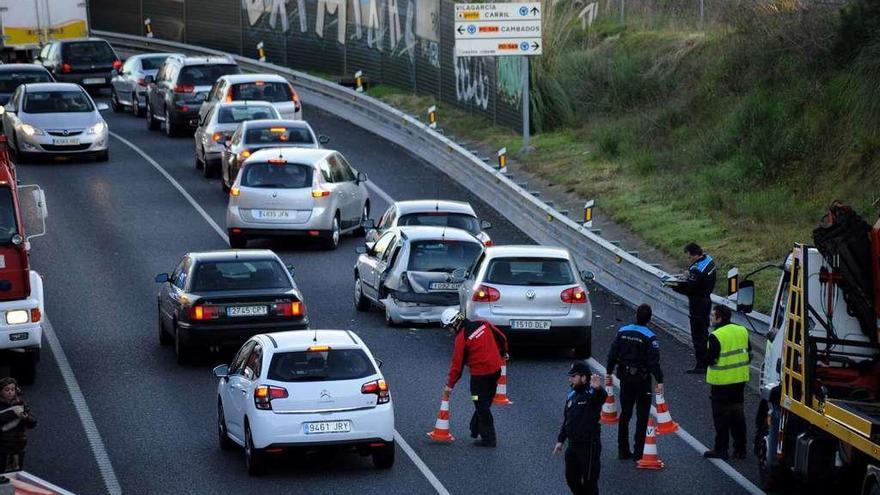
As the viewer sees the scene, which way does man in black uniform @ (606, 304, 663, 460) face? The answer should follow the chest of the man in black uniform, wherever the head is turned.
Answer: away from the camera

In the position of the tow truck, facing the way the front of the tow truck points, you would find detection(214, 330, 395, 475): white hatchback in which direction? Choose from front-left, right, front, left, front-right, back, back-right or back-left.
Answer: front-left

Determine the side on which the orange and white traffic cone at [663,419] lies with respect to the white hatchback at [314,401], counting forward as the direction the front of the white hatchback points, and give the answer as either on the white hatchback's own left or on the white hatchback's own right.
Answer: on the white hatchback's own right

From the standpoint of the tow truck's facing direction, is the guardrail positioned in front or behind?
in front

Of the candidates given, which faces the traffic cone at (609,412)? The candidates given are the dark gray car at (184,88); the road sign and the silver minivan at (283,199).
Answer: the road sign

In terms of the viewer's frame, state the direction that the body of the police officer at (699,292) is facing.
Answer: to the viewer's left

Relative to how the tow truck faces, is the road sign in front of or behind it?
in front

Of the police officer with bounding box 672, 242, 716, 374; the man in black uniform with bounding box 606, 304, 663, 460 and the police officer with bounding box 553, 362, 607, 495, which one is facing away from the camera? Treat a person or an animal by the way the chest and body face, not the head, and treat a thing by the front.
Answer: the man in black uniform

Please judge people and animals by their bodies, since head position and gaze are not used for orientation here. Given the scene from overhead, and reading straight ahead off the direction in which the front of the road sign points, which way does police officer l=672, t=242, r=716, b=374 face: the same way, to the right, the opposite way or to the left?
to the right

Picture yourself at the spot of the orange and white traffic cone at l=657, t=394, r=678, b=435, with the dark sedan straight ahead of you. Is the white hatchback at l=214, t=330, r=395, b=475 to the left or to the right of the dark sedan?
left

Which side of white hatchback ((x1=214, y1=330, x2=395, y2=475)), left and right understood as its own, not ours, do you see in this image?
back

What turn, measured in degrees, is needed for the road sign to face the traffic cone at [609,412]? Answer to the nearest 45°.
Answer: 0° — it already faces it

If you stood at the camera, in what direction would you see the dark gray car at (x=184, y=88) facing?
facing away from the viewer and to the left of the viewer

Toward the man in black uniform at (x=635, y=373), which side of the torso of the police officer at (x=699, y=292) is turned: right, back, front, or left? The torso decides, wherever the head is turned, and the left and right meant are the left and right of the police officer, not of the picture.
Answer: left

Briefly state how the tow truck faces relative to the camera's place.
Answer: facing away from the viewer and to the left of the viewer
